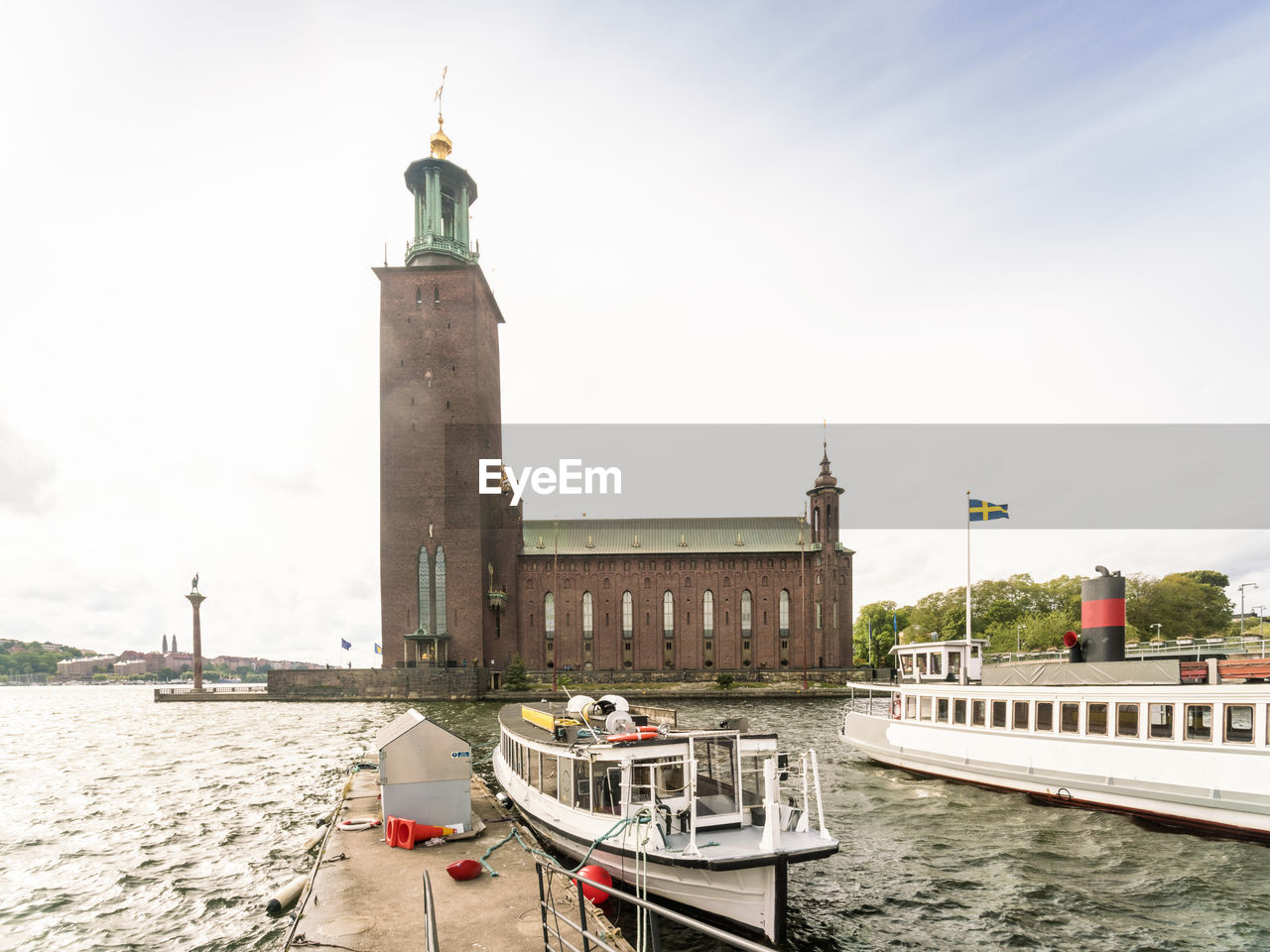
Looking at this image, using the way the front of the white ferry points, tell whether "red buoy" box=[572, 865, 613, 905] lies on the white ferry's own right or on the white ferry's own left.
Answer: on the white ferry's own left

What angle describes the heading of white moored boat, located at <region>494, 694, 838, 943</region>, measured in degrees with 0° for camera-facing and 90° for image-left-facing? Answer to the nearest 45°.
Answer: approximately 315°

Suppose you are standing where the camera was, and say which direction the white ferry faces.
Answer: facing away from the viewer and to the left of the viewer

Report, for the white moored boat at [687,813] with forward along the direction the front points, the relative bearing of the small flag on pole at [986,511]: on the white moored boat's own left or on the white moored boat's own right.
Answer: on the white moored boat's own left
